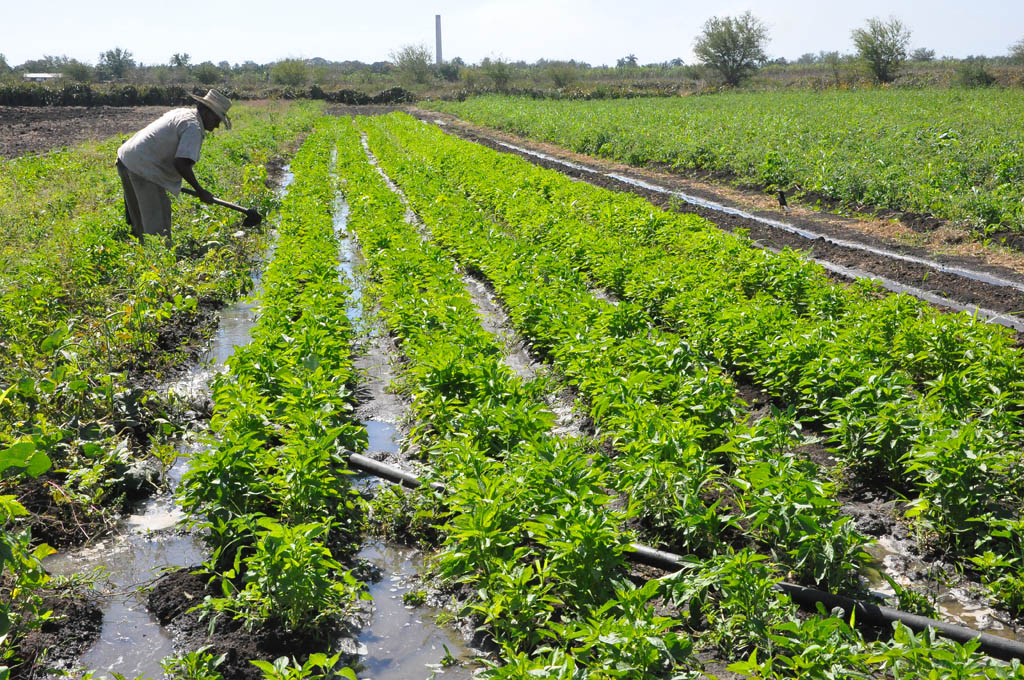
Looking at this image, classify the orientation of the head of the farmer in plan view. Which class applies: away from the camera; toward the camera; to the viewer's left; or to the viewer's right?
to the viewer's right

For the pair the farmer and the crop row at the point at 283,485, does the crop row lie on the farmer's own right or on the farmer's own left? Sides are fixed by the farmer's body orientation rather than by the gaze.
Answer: on the farmer's own right

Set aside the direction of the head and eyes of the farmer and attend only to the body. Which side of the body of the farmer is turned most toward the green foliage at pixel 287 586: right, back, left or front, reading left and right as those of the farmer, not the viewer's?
right

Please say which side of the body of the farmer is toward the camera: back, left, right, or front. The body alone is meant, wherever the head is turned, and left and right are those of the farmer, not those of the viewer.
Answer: right

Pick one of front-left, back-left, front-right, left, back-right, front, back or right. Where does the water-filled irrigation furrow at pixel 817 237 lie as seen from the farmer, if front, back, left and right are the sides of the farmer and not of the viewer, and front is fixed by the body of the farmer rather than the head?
front

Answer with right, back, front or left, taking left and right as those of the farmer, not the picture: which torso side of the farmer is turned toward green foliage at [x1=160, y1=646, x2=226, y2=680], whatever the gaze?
right

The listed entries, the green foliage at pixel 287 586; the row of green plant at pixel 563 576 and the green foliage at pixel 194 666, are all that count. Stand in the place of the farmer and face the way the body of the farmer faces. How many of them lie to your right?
3
